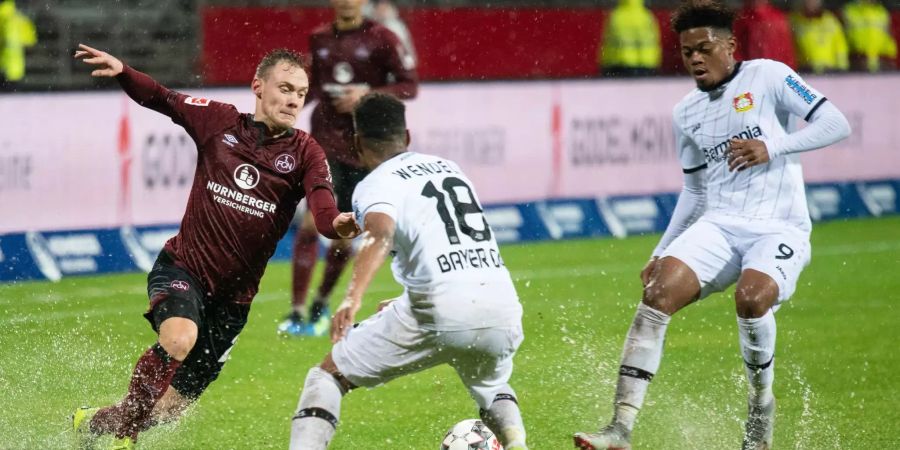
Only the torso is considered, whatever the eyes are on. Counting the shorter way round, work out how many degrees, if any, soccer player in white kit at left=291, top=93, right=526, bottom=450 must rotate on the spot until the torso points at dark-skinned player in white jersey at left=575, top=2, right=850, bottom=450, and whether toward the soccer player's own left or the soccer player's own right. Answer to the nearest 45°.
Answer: approximately 90° to the soccer player's own right

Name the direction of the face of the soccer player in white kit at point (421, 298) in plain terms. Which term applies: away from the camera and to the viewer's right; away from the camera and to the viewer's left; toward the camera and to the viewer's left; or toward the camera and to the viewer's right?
away from the camera and to the viewer's left

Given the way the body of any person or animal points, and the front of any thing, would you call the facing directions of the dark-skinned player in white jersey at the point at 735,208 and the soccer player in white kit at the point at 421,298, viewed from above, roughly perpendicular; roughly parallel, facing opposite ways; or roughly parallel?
roughly perpendicular

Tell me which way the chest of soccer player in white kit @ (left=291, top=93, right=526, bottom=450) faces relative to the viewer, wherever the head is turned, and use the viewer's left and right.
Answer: facing away from the viewer and to the left of the viewer

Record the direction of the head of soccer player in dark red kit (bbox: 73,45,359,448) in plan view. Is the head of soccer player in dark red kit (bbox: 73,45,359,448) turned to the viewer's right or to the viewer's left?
to the viewer's right

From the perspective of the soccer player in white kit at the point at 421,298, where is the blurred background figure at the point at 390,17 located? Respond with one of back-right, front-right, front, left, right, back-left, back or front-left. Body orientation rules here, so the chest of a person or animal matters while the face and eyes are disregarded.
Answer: front-right

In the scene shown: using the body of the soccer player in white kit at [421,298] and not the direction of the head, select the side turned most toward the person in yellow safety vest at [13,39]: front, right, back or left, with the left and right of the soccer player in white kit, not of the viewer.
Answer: front

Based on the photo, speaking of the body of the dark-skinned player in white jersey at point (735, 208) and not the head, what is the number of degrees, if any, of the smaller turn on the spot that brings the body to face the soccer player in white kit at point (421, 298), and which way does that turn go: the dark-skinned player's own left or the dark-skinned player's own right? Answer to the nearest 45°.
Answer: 0° — they already face them

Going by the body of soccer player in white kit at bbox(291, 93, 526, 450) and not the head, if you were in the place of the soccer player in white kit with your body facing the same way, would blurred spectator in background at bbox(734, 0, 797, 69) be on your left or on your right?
on your right

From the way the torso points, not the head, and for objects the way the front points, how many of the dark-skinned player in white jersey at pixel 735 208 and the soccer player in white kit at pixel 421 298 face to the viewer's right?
0

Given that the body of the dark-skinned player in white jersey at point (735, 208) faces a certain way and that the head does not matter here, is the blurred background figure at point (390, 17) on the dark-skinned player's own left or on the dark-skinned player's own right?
on the dark-skinned player's own right

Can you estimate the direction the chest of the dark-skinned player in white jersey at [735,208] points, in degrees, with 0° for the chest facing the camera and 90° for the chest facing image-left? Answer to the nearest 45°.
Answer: approximately 45°

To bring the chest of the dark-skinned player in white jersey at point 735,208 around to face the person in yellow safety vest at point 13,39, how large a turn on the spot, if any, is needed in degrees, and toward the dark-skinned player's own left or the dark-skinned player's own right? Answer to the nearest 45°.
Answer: approximately 90° to the dark-skinned player's own right
